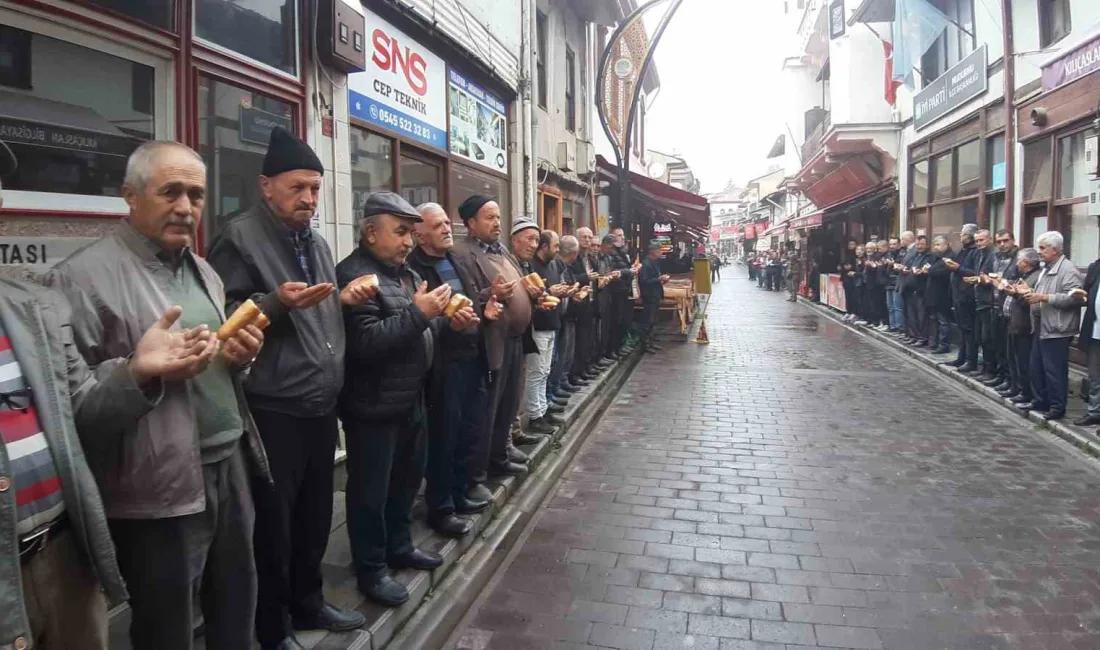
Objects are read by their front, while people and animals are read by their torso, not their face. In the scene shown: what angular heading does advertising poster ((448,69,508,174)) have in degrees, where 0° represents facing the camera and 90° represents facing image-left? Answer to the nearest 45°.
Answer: approximately 315°

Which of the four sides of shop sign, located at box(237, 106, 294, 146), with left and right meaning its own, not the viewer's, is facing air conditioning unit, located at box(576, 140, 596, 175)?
left

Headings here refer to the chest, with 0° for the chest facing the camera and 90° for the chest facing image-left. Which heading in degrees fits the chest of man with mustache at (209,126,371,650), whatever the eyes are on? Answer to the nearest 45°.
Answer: approximately 315°

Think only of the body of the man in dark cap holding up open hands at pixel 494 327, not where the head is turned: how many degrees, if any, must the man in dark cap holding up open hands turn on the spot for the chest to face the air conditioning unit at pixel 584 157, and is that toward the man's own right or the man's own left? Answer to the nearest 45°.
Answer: approximately 135° to the man's own left

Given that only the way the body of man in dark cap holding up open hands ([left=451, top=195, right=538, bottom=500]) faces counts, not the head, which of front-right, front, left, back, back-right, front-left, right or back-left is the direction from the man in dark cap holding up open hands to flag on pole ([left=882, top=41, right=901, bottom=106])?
left

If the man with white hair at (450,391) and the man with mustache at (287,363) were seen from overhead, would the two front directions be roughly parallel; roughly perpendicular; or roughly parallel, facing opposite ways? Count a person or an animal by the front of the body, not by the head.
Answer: roughly parallel

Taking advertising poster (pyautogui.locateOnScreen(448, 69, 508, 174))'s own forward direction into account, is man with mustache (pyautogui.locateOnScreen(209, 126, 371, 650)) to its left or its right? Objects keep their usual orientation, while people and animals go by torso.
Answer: on its right

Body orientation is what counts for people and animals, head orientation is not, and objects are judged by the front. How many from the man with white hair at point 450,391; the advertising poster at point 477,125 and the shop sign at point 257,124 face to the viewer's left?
0

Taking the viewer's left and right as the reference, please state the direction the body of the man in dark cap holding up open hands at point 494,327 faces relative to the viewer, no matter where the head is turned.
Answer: facing the viewer and to the right of the viewer

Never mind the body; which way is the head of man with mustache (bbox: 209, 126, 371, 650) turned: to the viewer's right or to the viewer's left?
to the viewer's right

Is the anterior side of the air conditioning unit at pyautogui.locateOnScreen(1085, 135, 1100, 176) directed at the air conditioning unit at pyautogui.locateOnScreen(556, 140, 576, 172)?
no

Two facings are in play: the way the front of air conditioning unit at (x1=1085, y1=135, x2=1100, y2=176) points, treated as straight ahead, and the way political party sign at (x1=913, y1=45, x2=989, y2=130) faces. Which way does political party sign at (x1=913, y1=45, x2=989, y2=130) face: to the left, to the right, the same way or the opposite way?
the same way

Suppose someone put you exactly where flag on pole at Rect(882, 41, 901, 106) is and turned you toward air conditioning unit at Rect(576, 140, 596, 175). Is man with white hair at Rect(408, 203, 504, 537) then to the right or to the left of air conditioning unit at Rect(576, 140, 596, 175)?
left

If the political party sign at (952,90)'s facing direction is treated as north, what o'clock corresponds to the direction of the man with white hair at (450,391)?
The man with white hair is roughly at 11 o'clock from the political party sign.

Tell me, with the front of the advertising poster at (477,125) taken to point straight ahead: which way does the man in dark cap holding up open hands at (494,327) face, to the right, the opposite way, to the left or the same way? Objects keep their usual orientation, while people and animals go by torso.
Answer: the same way

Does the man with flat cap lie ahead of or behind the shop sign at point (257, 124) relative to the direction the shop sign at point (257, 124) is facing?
ahead

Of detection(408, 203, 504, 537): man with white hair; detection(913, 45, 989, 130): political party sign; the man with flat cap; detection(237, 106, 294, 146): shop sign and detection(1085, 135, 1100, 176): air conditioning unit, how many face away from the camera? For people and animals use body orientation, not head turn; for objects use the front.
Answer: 0

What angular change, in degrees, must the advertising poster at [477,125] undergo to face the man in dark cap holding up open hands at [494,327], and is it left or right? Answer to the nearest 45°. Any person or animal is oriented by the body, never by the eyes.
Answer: approximately 45° to its right
